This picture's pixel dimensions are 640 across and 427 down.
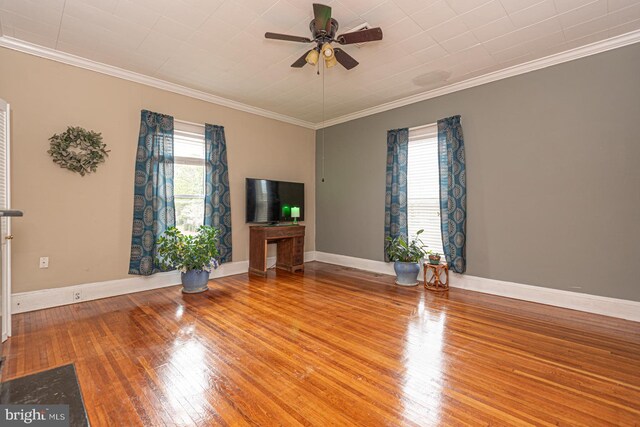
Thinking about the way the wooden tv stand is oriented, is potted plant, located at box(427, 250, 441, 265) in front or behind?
in front

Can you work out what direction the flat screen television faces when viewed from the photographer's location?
facing the viewer and to the right of the viewer

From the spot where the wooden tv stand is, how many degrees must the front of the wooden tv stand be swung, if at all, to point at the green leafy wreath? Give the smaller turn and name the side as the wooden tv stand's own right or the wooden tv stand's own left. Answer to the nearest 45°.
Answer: approximately 90° to the wooden tv stand's own right

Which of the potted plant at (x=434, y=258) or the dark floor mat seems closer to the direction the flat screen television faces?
the potted plant

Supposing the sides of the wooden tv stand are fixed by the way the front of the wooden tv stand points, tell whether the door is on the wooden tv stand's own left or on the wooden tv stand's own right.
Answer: on the wooden tv stand's own right

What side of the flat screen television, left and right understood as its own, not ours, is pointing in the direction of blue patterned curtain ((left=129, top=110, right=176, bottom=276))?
right

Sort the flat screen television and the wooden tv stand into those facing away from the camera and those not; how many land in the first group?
0

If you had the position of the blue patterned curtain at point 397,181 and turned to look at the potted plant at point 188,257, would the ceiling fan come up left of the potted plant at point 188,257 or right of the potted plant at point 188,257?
left

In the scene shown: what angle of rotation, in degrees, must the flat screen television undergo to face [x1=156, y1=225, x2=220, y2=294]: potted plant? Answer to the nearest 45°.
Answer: approximately 90° to its right

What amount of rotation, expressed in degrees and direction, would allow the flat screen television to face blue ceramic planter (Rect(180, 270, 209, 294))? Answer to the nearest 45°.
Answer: approximately 90° to its right

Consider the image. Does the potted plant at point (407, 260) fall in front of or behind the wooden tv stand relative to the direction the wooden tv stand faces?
in front
